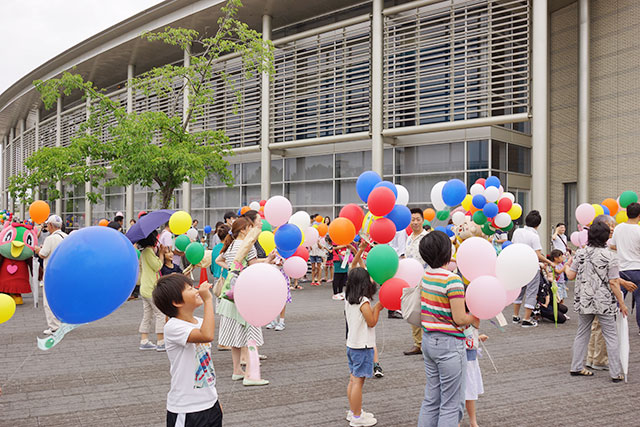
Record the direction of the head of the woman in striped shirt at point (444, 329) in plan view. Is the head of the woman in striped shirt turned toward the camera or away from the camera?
away from the camera

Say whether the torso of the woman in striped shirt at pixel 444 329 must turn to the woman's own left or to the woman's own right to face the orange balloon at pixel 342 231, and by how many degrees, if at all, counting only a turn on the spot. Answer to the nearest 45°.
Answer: approximately 90° to the woman's own left

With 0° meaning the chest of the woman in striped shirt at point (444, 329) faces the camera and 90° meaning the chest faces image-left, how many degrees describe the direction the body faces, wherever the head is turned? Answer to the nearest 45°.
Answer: approximately 225°

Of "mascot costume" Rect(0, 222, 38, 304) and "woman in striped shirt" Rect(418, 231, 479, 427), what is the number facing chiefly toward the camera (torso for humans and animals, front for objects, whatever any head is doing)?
1

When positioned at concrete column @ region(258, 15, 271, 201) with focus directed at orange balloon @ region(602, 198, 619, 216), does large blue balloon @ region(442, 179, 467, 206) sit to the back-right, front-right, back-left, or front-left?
front-right

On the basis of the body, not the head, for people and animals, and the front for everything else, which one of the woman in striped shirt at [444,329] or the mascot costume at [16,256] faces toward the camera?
the mascot costume

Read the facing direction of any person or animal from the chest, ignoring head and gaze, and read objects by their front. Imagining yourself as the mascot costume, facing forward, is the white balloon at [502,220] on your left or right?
on your left

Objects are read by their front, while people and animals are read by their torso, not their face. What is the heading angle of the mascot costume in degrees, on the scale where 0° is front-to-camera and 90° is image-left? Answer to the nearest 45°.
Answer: approximately 0°

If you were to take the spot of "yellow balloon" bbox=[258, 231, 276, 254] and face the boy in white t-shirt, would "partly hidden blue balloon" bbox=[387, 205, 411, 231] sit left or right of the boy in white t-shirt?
left

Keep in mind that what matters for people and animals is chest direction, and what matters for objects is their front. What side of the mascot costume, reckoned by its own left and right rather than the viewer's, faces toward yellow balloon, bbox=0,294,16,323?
front

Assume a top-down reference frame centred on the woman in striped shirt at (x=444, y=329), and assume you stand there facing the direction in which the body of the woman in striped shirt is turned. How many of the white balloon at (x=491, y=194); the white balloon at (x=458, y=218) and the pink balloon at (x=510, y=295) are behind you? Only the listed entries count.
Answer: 0

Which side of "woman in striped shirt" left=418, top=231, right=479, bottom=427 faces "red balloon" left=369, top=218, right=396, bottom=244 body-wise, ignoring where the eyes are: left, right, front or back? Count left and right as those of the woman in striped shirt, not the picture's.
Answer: left

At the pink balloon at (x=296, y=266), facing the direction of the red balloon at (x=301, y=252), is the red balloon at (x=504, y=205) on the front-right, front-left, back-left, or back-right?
front-right
